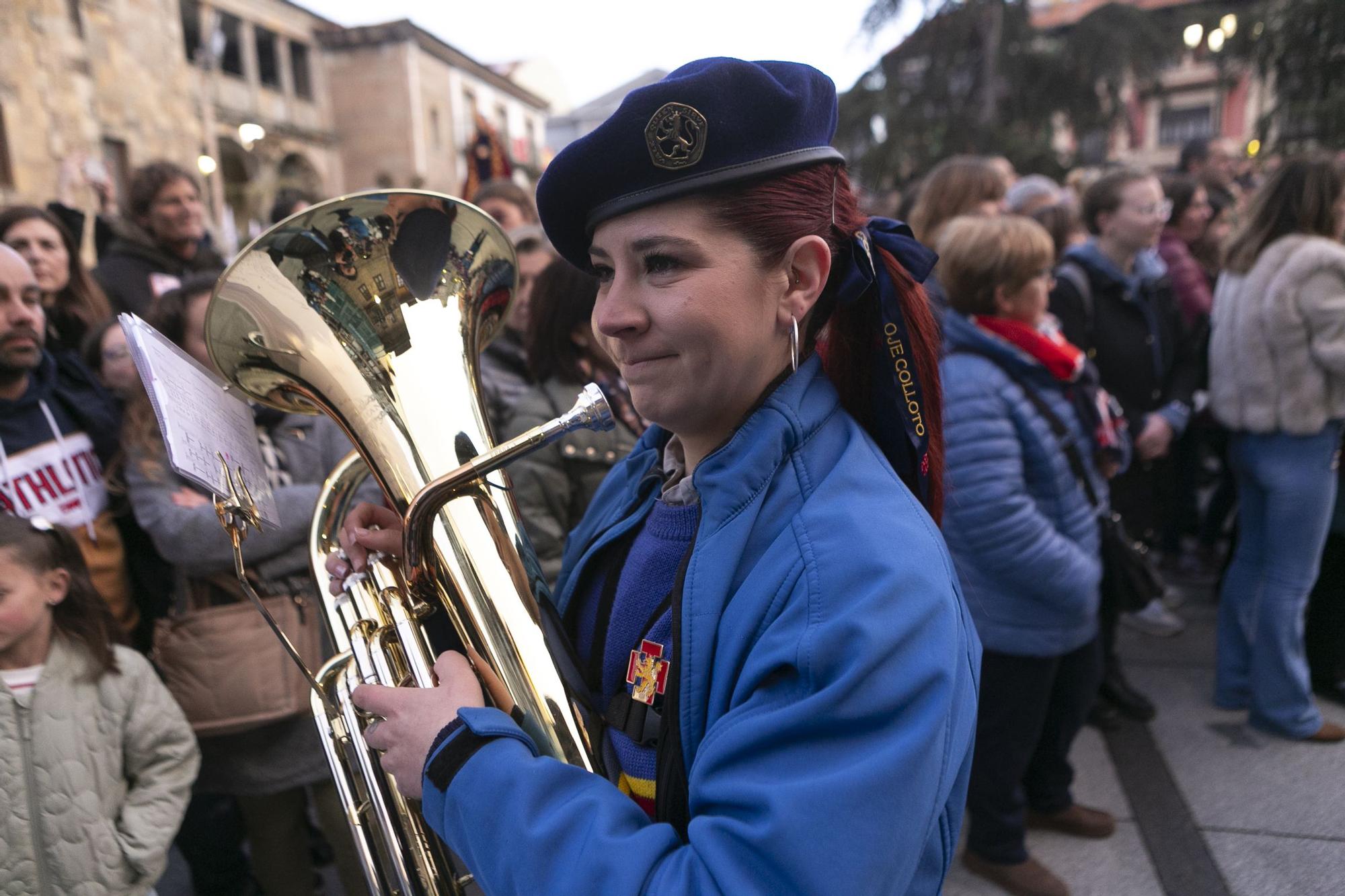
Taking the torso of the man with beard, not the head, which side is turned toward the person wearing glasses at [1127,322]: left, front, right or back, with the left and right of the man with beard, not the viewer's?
left

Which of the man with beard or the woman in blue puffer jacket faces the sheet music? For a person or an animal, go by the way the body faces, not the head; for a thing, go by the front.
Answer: the man with beard

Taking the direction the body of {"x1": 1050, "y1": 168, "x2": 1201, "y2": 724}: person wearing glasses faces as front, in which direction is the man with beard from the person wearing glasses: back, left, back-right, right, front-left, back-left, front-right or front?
right

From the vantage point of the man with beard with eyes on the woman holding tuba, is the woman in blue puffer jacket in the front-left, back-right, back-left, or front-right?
front-left

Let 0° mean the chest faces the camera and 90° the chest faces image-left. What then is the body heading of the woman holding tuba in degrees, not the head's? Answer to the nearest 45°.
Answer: approximately 45°

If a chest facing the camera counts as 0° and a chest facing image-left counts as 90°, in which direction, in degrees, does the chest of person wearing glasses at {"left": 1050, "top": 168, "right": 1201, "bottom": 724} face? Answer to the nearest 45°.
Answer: approximately 315°

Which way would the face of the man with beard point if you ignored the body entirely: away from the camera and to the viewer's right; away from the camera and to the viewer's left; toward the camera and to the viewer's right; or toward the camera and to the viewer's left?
toward the camera and to the viewer's right

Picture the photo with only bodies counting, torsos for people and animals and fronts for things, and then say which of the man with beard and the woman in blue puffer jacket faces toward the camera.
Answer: the man with beard

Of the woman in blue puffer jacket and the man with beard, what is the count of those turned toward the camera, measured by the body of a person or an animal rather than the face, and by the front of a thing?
1

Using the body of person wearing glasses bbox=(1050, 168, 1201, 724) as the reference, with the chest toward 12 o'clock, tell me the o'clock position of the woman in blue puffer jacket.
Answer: The woman in blue puffer jacket is roughly at 2 o'clock from the person wearing glasses.

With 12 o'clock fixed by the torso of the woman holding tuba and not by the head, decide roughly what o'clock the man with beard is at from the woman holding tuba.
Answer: The man with beard is roughly at 3 o'clock from the woman holding tuba.

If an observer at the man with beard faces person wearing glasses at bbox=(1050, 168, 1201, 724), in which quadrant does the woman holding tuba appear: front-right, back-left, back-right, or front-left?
front-right

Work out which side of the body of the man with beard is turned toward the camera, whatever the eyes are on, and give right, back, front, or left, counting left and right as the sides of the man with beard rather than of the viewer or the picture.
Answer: front

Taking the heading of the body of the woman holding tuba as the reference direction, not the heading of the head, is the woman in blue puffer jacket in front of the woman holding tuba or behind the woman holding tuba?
behind

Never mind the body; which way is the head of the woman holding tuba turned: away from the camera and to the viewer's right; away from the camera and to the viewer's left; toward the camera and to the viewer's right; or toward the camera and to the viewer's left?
toward the camera and to the viewer's left
